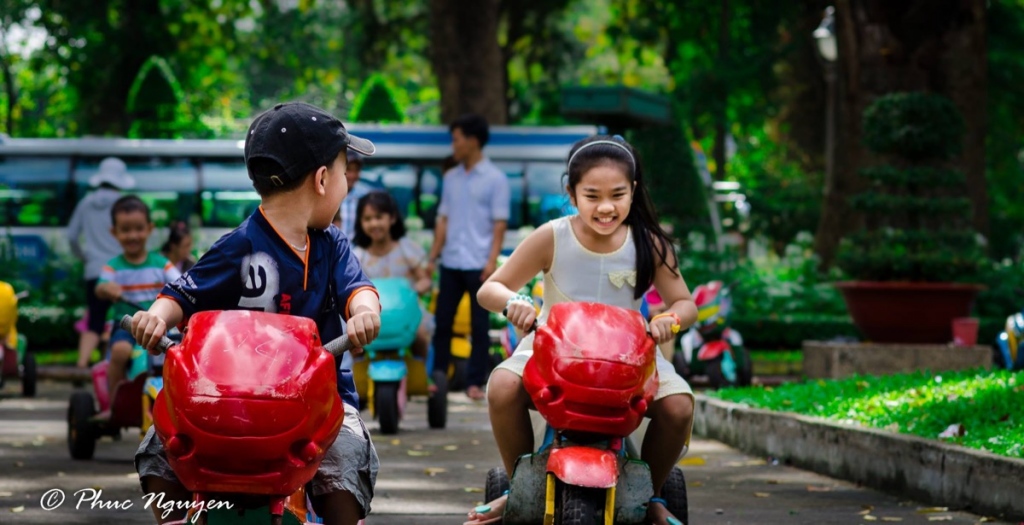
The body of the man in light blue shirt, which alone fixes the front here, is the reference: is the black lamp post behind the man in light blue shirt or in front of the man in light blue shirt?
behind

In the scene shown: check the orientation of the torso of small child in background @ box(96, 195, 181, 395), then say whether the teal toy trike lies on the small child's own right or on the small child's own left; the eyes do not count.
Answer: on the small child's own left

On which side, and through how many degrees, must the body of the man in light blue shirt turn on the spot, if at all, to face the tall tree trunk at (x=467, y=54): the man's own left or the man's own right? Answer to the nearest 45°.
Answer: approximately 135° to the man's own right

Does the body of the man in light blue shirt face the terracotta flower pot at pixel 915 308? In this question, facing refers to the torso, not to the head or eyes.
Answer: no

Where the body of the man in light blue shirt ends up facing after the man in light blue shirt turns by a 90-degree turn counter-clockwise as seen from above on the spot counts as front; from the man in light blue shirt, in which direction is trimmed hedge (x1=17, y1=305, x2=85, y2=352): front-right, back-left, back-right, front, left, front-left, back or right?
back

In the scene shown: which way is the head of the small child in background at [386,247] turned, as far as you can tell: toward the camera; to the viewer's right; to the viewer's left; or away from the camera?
toward the camera

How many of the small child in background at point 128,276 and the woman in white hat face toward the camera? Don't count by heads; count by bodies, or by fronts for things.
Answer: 1

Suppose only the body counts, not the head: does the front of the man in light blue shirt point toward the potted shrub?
no

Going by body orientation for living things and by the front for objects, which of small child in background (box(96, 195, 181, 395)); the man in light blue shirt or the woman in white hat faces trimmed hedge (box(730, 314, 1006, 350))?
the woman in white hat

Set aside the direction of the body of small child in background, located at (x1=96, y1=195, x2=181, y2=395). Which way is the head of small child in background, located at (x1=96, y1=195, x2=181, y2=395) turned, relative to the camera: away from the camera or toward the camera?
toward the camera

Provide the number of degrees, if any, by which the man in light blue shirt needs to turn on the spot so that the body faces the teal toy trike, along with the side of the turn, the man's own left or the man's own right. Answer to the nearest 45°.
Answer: approximately 45° to the man's own left

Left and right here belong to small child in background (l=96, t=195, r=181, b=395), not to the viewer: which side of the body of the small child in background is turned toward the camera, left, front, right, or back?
front

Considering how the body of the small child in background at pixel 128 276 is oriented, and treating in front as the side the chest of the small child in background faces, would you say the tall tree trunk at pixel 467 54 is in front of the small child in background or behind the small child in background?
behind

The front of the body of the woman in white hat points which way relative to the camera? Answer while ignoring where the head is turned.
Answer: to the viewer's right
